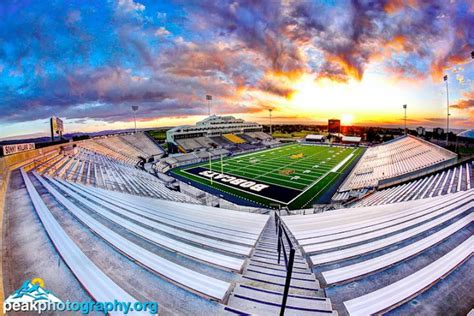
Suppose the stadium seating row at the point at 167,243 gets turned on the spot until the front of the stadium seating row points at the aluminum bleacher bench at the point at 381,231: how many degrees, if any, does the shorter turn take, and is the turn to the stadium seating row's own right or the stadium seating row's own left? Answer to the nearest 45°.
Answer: approximately 45° to the stadium seating row's own right

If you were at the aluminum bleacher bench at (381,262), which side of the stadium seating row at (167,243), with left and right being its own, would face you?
right

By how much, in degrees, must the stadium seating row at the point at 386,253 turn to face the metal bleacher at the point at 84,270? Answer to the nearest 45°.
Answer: approximately 90° to its left

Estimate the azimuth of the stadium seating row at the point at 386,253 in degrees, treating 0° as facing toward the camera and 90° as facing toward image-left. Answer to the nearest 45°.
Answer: approximately 135°

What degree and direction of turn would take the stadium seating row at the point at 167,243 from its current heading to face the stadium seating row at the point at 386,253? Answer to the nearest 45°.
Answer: approximately 90° to its right

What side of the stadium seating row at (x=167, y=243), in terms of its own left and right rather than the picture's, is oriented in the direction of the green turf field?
front

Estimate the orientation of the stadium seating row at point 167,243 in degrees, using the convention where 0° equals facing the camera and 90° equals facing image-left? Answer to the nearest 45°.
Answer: approximately 225°

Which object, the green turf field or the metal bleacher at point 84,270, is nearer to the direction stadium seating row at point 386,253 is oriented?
the green turf field

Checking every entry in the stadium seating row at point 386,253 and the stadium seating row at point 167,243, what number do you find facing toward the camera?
0
